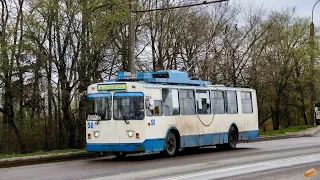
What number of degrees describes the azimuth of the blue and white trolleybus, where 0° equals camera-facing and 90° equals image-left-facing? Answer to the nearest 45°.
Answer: approximately 45°
